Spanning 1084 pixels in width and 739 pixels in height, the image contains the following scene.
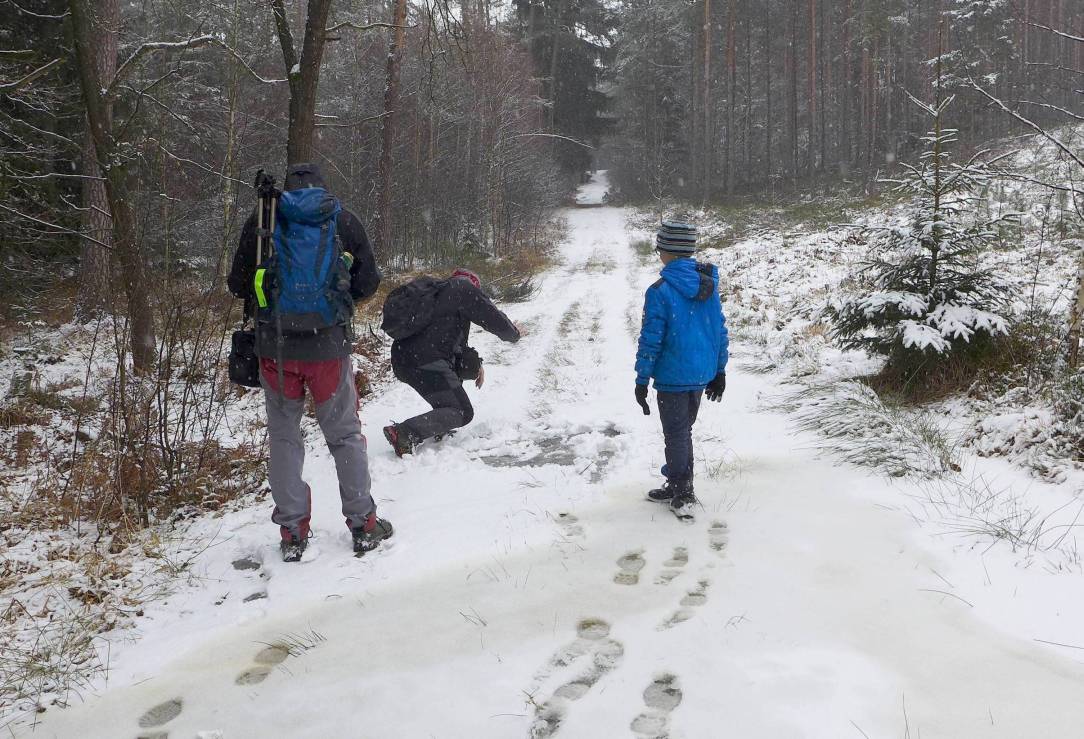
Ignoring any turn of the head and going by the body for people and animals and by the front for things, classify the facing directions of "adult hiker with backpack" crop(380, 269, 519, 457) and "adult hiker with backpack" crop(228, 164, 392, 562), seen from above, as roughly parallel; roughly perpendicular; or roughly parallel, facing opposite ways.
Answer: roughly perpendicular

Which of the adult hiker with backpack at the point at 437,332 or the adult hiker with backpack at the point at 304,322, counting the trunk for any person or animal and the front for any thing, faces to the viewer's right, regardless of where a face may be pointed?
the adult hiker with backpack at the point at 437,332

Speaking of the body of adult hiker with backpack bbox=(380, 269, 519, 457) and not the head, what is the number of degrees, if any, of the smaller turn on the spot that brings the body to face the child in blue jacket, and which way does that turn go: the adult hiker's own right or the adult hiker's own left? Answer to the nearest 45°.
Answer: approximately 45° to the adult hiker's own right

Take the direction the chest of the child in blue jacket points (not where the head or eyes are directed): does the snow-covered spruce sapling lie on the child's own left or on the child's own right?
on the child's own right

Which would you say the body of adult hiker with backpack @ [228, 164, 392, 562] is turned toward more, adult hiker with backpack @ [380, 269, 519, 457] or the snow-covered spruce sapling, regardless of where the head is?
the adult hiker with backpack

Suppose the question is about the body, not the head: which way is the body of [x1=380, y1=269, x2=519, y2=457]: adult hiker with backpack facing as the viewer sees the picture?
to the viewer's right

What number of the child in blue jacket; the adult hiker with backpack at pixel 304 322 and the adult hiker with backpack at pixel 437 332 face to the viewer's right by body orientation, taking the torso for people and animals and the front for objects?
1

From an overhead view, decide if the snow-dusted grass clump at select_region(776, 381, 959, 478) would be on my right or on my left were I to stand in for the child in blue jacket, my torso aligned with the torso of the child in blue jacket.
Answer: on my right

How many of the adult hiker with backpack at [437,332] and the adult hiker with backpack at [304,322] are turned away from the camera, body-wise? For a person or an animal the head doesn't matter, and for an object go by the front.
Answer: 1

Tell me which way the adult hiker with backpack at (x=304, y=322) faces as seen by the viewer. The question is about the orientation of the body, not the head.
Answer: away from the camera

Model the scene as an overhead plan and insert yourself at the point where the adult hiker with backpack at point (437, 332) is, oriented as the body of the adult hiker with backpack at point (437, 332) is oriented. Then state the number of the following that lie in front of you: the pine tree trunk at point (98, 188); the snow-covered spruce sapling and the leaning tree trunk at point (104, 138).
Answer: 1

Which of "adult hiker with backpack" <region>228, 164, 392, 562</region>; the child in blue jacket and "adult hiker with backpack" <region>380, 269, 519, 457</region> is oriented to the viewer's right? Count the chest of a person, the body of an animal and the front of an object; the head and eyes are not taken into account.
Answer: "adult hiker with backpack" <region>380, 269, 519, 457</region>

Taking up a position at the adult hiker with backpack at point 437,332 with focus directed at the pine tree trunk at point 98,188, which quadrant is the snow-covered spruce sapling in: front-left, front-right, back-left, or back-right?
back-right
